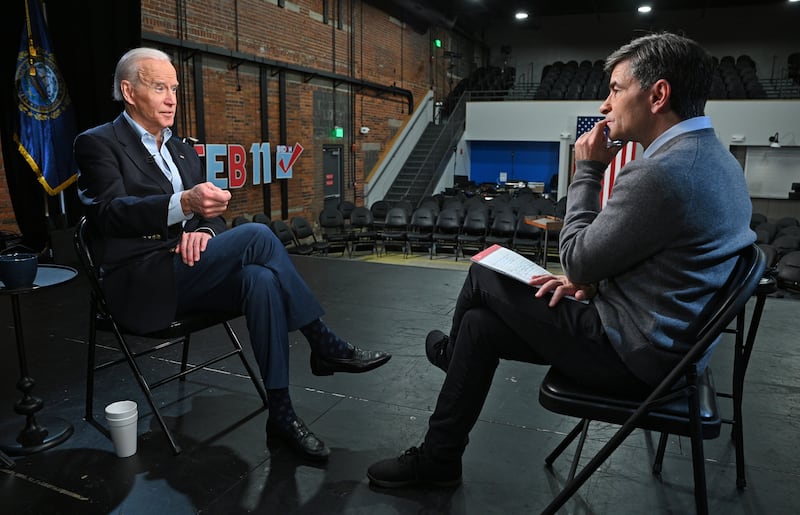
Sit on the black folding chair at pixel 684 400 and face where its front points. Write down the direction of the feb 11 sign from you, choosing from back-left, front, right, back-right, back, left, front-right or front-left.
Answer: front-right

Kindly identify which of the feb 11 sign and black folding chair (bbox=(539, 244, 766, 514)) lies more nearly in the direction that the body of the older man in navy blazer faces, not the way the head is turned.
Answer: the black folding chair

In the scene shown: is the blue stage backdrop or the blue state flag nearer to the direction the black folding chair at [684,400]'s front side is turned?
the blue state flag

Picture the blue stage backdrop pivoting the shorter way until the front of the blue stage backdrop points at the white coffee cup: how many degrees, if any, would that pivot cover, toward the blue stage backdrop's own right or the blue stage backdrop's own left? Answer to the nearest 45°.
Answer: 0° — it already faces it

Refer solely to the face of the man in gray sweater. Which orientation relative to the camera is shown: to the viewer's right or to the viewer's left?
to the viewer's left

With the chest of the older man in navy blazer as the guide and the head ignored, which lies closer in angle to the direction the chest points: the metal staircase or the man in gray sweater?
the man in gray sweater

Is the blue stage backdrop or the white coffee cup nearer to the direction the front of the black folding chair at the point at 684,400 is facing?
the white coffee cup

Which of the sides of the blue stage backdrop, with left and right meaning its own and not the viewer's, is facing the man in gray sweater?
front

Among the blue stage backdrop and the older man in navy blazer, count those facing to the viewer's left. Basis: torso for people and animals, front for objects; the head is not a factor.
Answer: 0

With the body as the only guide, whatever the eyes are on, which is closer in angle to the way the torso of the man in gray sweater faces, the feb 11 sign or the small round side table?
the small round side table

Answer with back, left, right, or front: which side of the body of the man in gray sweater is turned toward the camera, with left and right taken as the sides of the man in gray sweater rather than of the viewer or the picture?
left

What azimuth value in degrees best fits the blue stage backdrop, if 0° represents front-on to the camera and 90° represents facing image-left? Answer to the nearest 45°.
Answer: approximately 0°

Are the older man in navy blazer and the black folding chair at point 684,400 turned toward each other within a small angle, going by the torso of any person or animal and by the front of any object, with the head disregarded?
yes

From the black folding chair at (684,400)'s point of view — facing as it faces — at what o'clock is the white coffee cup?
The white coffee cup is roughly at 12 o'clock from the black folding chair.

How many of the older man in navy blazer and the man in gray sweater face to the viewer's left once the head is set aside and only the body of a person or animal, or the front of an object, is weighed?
1

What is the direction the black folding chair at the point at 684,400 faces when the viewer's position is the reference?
facing to the left of the viewer

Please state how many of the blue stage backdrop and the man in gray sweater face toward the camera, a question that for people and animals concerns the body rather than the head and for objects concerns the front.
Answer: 1
